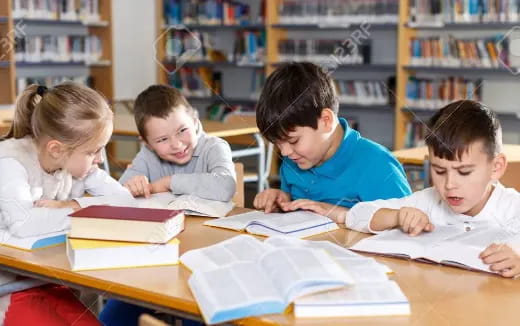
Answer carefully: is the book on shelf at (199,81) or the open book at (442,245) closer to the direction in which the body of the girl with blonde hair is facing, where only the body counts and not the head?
the open book

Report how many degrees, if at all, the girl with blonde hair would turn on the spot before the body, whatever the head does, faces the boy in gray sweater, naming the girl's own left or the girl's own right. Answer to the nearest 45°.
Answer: approximately 45° to the girl's own left

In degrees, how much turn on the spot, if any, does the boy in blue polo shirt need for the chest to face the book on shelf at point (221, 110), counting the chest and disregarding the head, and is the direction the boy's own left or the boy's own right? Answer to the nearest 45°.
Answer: approximately 135° to the boy's own right

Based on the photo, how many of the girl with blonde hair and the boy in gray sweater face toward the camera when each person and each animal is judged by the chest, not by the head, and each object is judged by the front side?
1

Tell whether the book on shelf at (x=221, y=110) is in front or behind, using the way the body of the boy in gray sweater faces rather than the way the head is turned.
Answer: behind

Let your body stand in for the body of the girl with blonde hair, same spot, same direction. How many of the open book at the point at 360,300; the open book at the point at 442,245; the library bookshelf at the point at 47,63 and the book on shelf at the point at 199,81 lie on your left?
2

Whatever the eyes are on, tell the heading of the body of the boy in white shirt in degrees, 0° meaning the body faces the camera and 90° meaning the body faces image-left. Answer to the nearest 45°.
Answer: approximately 45°

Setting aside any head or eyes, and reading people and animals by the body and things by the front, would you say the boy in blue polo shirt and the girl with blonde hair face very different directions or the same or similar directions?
very different directions

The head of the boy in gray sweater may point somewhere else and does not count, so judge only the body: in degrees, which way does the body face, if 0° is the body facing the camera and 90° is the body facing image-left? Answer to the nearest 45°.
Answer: approximately 0°
